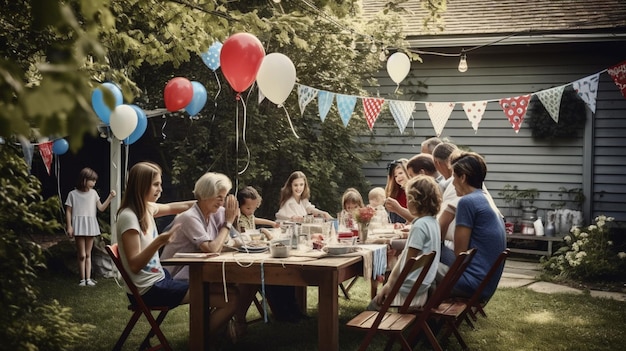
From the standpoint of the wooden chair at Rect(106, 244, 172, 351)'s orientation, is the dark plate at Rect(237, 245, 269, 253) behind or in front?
in front

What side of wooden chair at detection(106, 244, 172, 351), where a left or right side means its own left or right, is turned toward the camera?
right

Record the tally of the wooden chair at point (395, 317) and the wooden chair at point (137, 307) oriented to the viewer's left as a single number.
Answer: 1

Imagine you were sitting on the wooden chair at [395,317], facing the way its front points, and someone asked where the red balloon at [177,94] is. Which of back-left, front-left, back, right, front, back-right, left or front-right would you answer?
front-right

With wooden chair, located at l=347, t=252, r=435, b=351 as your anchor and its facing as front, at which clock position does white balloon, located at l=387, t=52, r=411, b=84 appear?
The white balloon is roughly at 3 o'clock from the wooden chair.

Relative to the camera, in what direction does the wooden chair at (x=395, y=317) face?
facing to the left of the viewer
